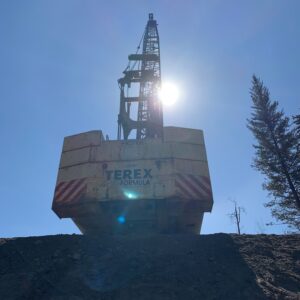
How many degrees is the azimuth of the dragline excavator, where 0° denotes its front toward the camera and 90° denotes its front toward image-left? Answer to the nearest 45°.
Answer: approximately 180°
